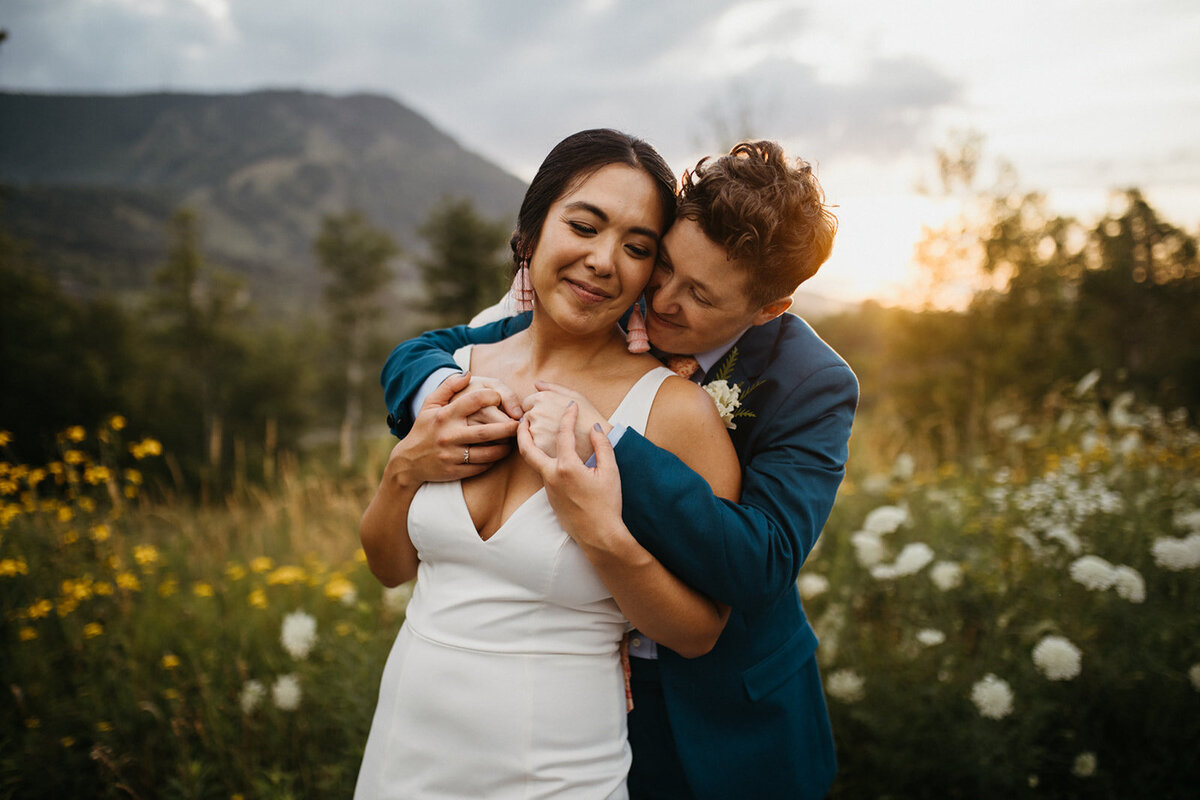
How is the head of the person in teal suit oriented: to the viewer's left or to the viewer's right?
to the viewer's left

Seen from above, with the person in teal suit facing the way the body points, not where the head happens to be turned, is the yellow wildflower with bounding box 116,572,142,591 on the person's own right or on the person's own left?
on the person's own right

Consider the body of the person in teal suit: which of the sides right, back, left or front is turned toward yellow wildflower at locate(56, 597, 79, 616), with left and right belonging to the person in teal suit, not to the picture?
right

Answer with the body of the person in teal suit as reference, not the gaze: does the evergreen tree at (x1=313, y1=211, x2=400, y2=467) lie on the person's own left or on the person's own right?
on the person's own right

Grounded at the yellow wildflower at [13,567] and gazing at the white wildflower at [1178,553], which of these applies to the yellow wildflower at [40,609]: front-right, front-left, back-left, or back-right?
front-right

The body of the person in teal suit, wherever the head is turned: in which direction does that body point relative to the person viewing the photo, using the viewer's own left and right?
facing the viewer and to the left of the viewer

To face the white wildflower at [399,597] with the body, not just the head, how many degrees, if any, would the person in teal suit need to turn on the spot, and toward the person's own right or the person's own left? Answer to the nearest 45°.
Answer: approximately 90° to the person's own right

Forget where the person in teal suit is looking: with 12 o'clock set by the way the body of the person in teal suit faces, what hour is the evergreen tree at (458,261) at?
The evergreen tree is roughly at 4 o'clock from the person in teal suit.
